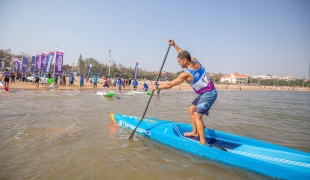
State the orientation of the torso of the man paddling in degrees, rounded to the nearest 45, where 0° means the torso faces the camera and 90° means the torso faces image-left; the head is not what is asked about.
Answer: approximately 135°

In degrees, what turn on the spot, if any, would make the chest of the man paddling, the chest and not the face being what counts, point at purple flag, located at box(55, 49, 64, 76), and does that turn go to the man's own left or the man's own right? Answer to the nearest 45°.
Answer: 0° — they already face it

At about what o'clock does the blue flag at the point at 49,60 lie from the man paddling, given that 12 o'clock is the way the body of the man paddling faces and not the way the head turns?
The blue flag is roughly at 12 o'clock from the man paddling.
